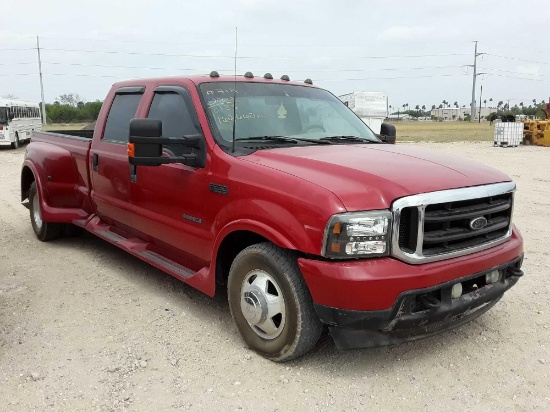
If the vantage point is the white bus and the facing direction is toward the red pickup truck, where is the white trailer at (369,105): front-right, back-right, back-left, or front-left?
front-left

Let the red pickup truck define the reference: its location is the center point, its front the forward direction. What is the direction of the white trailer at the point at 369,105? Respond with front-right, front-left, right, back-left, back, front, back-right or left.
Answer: back-left

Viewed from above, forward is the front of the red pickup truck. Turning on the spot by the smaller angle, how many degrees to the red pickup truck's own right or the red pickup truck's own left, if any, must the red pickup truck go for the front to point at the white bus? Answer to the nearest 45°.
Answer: approximately 180°

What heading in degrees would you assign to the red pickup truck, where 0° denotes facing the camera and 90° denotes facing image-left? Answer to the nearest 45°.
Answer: approximately 315°

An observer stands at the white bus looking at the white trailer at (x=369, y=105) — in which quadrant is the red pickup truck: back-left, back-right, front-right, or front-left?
front-right
